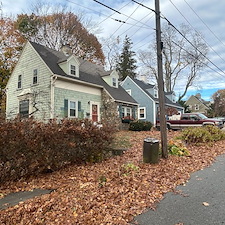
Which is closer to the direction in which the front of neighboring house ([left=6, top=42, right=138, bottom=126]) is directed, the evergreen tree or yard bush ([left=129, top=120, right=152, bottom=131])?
the yard bush

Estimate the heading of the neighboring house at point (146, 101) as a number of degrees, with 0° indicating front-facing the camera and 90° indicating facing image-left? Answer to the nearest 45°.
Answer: approximately 315°

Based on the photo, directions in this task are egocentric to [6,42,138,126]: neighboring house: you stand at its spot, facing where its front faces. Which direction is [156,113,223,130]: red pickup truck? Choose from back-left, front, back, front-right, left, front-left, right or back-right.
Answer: front-left

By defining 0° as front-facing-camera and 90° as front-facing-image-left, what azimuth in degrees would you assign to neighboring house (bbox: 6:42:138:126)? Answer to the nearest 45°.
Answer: approximately 315°

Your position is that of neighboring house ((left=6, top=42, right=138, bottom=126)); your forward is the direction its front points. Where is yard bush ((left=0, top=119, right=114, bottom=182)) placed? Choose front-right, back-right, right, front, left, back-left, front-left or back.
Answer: front-right

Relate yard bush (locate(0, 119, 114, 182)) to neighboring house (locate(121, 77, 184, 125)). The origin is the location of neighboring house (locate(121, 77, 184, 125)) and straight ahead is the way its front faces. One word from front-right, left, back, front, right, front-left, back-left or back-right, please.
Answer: front-right
